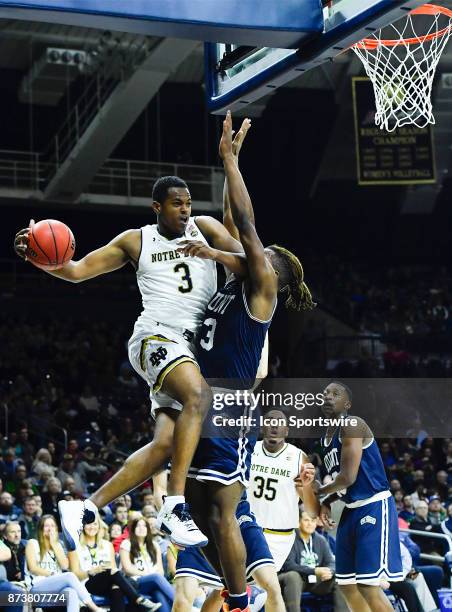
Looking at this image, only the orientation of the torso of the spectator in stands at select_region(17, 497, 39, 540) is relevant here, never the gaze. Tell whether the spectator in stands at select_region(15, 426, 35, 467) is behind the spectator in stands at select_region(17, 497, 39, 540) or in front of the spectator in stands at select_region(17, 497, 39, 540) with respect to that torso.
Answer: behind

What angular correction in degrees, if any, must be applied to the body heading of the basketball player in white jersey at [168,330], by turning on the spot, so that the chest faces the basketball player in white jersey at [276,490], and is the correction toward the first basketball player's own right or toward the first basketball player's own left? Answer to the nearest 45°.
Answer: approximately 135° to the first basketball player's own left

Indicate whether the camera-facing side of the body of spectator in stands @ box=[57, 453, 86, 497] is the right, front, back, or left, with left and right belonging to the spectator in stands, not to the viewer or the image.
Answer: front

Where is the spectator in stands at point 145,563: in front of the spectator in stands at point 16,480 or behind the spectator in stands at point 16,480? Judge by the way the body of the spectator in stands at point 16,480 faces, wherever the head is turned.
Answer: in front

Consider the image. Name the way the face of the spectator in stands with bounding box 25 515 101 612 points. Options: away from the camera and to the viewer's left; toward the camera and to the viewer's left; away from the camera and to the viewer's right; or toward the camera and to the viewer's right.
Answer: toward the camera and to the viewer's right

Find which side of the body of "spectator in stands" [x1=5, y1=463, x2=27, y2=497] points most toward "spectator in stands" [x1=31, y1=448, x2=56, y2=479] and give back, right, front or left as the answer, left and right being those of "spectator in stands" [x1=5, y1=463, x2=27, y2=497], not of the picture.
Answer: left

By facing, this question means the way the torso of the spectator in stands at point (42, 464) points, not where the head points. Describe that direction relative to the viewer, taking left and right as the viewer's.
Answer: facing the viewer

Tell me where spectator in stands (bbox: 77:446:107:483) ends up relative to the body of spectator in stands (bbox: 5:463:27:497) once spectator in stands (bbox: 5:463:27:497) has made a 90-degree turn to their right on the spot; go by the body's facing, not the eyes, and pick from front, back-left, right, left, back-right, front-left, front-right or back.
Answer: back

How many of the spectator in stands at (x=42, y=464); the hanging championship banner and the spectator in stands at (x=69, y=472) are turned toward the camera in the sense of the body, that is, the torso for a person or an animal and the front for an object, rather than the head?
3

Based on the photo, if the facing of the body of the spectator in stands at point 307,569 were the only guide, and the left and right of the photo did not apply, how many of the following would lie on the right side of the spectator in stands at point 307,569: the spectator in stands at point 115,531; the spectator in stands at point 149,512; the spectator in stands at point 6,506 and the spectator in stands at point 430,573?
3

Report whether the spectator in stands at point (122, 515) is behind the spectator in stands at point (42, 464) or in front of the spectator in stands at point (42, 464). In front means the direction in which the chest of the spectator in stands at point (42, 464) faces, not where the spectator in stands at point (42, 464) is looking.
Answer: in front

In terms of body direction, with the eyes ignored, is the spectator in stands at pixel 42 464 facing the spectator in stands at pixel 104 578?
yes
